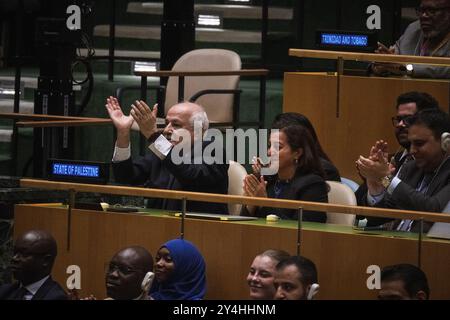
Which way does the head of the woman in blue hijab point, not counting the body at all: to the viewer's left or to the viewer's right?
to the viewer's left

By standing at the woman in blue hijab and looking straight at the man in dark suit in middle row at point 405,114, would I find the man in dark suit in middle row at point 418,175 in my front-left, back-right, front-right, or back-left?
front-right

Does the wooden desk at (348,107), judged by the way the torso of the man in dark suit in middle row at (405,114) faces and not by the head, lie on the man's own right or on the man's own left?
on the man's own right

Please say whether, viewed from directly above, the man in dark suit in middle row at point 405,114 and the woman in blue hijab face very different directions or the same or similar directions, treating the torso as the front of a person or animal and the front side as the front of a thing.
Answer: same or similar directions

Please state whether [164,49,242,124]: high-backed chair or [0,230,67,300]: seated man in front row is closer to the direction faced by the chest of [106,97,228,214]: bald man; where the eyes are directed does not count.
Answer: the seated man in front row

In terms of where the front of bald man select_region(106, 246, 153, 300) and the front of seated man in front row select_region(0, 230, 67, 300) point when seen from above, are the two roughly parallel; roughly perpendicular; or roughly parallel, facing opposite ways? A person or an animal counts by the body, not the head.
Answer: roughly parallel

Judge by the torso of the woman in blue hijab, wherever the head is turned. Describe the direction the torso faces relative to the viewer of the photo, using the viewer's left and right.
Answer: facing the viewer and to the left of the viewer

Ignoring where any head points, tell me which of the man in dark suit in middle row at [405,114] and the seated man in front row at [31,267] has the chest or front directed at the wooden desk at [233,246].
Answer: the man in dark suit in middle row

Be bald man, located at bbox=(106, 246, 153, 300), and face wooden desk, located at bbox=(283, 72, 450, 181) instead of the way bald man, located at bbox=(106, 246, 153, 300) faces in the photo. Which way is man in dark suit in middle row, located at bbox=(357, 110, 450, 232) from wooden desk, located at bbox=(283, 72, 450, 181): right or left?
right

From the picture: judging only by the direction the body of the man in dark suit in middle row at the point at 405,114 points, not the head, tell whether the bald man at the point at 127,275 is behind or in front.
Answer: in front

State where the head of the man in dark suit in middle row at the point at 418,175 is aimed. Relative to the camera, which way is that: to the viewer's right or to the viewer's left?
to the viewer's left

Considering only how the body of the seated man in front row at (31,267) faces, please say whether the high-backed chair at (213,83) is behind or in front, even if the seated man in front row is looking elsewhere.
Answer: behind

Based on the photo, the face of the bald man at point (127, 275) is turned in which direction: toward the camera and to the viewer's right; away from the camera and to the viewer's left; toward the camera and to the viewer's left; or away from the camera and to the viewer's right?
toward the camera and to the viewer's left

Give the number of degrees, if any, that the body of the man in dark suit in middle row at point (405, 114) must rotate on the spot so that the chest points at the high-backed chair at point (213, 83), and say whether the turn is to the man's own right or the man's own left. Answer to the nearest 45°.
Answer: approximately 90° to the man's own right
